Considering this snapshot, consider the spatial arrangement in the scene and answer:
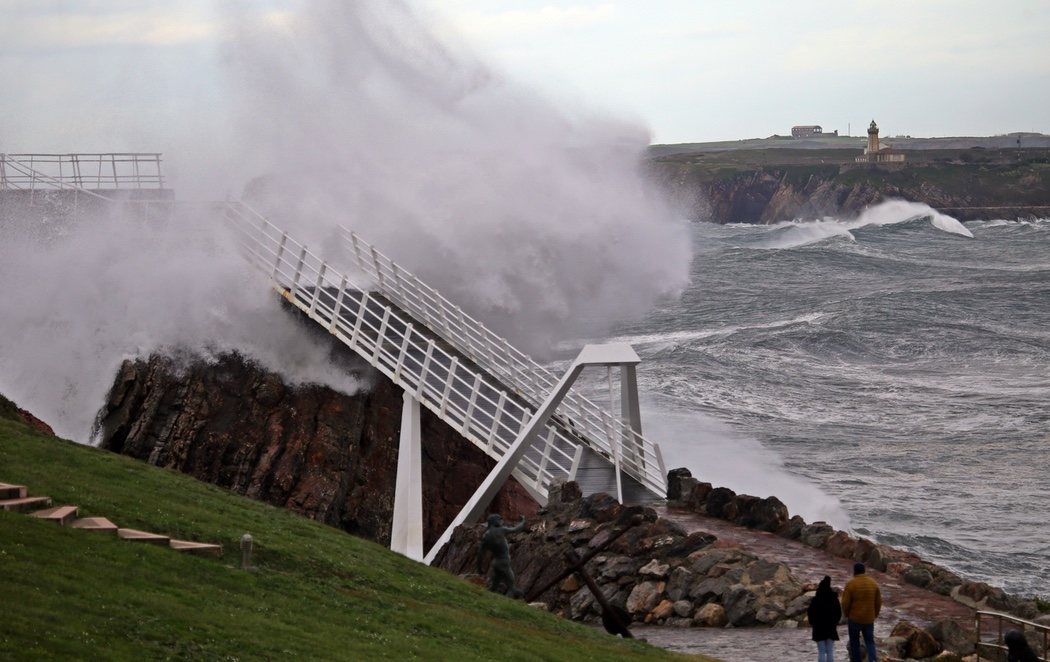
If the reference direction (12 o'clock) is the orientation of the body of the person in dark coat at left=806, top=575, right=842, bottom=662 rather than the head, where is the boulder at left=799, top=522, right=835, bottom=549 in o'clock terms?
The boulder is roughly at 12 o'clock from the person in dark coat.

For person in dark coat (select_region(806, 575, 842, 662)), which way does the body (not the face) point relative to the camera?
away from the camera

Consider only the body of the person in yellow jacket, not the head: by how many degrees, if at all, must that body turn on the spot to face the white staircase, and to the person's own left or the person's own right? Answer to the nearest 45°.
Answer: approximately 45° to the person's own left

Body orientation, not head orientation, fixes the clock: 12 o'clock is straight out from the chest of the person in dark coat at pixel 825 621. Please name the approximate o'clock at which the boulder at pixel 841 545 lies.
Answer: The boulder is roughly at 12 o'clock from the person in dark coat.

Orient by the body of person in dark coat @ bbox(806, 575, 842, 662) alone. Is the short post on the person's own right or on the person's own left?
on the person's own left

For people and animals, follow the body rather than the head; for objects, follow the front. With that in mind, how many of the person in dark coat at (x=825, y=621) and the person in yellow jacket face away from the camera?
2

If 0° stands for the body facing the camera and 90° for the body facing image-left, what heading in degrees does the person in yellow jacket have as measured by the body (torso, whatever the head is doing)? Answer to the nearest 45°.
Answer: approximately 180°

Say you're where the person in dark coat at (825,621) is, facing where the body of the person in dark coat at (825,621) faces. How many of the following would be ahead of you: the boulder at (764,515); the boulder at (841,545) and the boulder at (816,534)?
3
